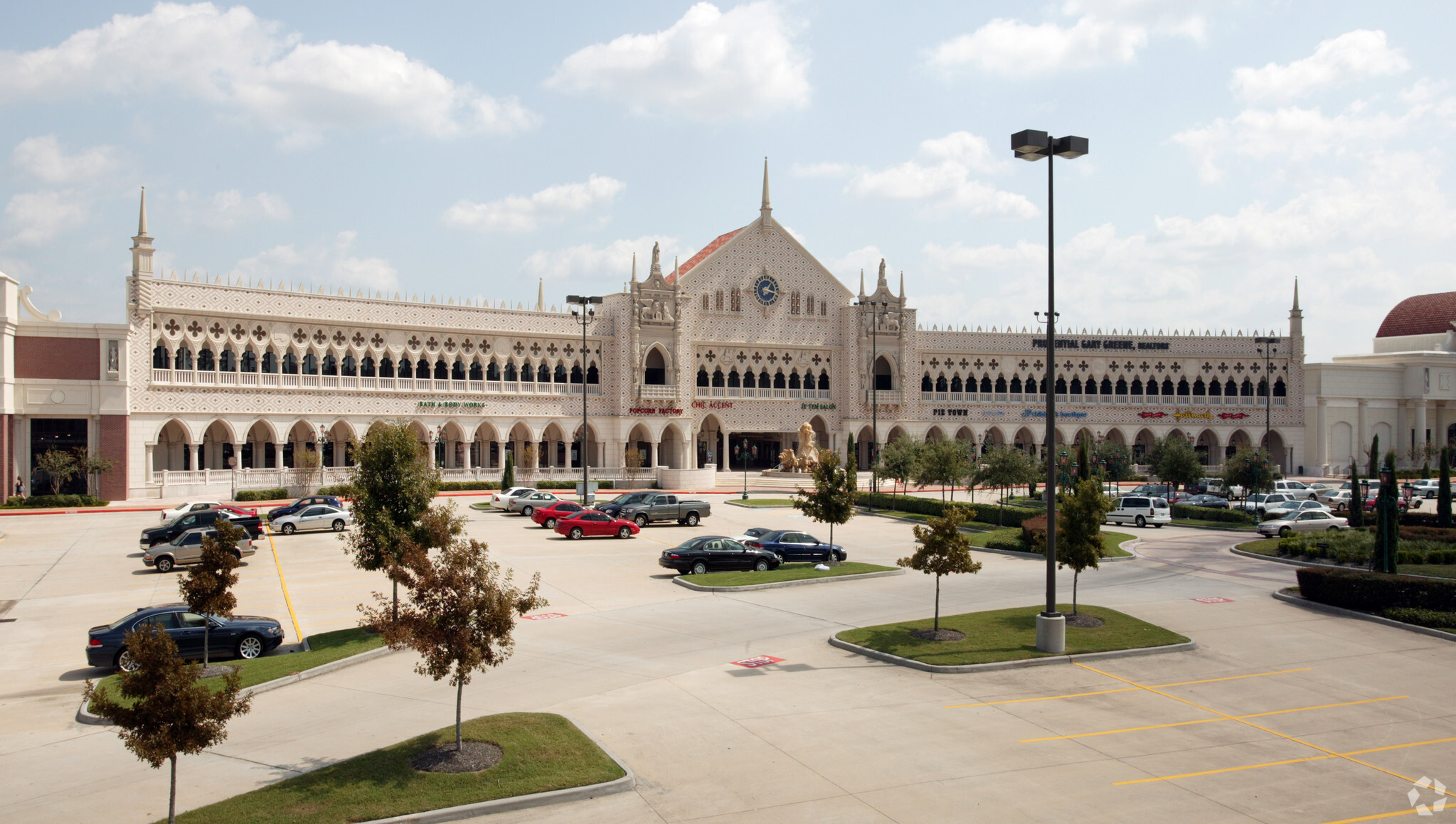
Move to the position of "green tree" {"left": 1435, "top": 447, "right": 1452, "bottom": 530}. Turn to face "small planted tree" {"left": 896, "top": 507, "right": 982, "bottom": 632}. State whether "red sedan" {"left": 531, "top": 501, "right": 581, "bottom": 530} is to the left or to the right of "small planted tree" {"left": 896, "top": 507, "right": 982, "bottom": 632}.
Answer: right

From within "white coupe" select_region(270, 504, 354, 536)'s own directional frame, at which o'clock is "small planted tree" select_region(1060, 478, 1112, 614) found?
The small planted tree is roughly at 8 o'clock from the white coupe.

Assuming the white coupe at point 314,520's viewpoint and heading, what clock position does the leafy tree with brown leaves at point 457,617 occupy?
The leafy tree with brown leaves is roughly at 9 o'clock from the white coupe.

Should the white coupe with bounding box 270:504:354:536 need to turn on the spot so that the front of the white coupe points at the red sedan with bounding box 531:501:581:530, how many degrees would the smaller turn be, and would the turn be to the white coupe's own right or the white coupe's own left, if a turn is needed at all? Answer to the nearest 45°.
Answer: approximately 180°

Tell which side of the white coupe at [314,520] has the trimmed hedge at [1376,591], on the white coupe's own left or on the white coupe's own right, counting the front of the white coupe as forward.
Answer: on the white coupe's own left

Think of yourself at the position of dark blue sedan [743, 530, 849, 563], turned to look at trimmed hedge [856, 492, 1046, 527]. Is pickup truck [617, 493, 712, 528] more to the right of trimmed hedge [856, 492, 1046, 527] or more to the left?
left

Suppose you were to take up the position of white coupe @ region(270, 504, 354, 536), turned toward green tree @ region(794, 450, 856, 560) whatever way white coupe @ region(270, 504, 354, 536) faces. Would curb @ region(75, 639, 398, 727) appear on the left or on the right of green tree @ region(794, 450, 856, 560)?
right

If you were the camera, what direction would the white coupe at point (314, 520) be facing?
facing to the left of the viewer

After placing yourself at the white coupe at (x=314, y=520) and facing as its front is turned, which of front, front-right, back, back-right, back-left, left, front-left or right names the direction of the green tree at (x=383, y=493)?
left

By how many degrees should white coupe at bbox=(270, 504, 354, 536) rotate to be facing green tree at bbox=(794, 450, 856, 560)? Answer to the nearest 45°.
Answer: approximately 135° to its left

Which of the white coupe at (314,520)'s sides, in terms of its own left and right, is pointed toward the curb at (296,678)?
left

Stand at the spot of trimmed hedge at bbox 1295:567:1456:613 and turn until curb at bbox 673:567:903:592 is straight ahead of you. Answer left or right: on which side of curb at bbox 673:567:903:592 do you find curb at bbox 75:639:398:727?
left
